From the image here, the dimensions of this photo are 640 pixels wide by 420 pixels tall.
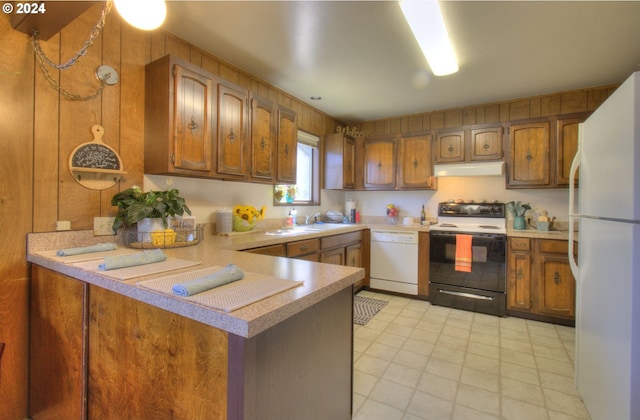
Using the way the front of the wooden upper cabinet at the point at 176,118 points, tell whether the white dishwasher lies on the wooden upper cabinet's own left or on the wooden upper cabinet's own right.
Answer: on the wooden upper cabinet's own left

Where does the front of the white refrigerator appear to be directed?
to the viewer's left

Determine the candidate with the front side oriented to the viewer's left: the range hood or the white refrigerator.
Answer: the white refrigerator

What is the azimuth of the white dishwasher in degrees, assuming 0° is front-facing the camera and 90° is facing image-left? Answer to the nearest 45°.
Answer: approximately 0°

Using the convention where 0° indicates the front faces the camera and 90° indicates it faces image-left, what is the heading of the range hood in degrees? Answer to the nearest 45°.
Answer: approximately 0°

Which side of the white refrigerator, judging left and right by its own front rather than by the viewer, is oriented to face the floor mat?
front

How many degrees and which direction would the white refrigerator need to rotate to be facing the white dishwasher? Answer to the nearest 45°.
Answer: approximately 45° to its right

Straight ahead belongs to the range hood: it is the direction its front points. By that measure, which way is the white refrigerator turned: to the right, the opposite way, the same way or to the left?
to the right

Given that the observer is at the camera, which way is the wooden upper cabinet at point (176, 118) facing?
facing the viewer and to the right of the viewer

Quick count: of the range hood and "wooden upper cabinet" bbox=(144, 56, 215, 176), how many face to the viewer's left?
0
